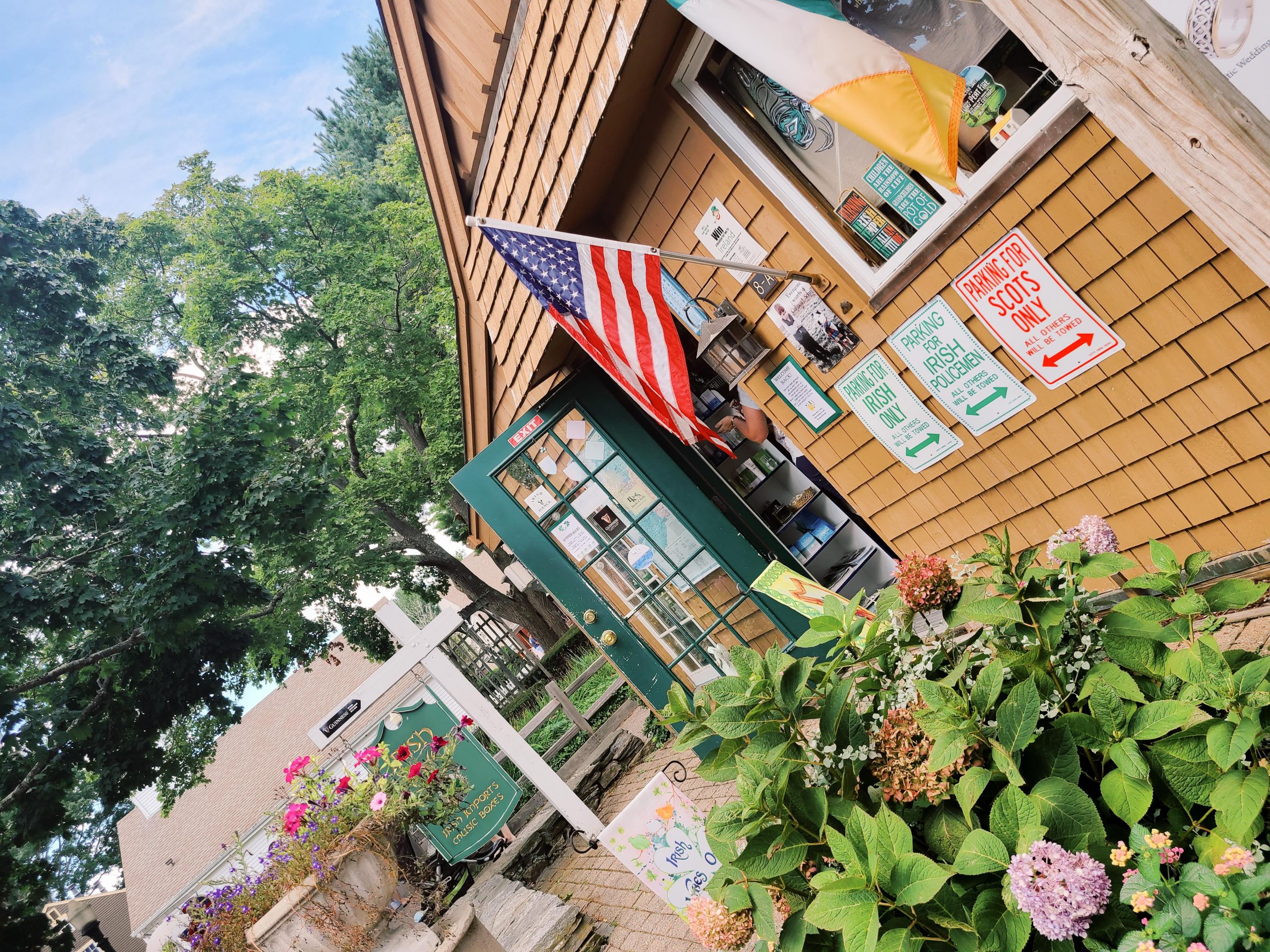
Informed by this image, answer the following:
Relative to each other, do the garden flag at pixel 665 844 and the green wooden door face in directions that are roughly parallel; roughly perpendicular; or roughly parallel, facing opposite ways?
roughly parallel

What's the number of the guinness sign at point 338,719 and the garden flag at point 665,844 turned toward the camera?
2

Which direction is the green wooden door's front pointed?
toward the camera

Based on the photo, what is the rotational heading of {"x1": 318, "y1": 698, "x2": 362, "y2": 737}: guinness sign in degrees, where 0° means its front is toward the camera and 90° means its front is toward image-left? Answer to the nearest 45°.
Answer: approximately 0°

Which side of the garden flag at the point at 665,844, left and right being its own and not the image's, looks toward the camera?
front

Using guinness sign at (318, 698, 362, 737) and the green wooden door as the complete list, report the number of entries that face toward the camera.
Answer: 2

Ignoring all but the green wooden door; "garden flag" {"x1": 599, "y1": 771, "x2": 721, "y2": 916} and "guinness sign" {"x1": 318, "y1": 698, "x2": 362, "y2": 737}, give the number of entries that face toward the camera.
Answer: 3

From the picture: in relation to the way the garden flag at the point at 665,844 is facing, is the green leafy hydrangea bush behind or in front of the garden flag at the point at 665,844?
in front

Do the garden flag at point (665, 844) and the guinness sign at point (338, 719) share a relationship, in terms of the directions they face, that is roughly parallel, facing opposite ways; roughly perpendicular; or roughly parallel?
roughly parallel
